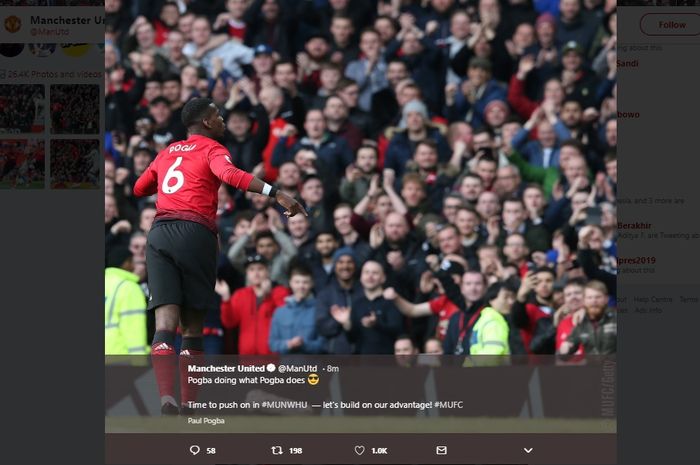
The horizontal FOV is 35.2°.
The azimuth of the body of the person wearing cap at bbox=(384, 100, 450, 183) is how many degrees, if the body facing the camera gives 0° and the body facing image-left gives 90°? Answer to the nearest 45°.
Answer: approximately 0°

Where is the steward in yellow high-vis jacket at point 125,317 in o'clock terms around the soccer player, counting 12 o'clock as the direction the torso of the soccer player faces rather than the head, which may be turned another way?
The steward in yellow high-vis jacket is roughly at 10 o'clock from the soccer player.

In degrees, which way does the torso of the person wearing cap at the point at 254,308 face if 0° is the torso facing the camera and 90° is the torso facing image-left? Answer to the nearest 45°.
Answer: approximately 0°

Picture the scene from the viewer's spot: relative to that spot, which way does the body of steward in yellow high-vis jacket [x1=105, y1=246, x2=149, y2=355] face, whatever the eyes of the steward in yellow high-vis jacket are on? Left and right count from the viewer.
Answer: facing away from the viewer and to the right of the viewer

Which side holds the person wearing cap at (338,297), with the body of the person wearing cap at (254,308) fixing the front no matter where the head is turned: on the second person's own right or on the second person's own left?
on the second person's own left
